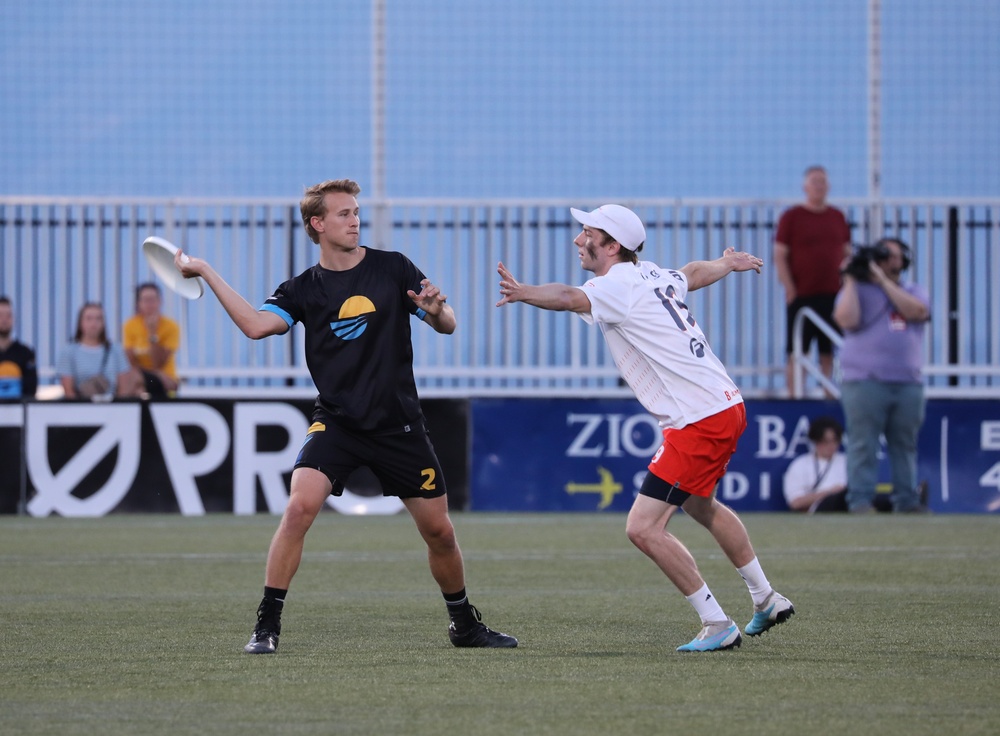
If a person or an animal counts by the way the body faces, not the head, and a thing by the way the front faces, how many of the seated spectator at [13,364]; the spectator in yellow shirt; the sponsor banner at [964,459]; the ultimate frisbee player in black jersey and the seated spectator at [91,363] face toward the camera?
5

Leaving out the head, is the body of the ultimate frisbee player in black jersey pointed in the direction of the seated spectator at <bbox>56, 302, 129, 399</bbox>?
no

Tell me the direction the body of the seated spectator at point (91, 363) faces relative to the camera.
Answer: toward the camera

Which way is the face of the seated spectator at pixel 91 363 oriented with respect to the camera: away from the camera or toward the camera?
toward the camera

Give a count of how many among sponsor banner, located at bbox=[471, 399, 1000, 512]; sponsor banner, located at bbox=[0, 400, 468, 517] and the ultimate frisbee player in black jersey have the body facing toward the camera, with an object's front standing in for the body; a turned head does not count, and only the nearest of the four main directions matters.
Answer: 3

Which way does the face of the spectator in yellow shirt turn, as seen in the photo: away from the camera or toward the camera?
toward the camera

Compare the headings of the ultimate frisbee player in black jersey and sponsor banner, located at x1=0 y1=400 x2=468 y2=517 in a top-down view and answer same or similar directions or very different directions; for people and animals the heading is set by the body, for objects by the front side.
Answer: same or similar directions

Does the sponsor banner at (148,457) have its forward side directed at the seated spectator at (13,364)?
no

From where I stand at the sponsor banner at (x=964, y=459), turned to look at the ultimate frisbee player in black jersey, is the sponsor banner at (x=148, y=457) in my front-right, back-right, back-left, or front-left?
front-right

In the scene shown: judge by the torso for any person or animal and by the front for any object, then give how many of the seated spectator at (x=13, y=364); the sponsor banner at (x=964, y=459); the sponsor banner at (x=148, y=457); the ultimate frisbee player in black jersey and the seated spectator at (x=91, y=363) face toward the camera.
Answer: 5

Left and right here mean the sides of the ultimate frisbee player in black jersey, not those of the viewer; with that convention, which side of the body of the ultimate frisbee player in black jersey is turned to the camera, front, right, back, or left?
front

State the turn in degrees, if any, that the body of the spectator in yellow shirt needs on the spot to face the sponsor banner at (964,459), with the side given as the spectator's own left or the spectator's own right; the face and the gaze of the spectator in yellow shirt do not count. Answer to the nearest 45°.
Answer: approximately 90° to the spectator's own left

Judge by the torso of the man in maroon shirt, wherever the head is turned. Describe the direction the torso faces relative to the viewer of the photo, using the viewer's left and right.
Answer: facing the viewer

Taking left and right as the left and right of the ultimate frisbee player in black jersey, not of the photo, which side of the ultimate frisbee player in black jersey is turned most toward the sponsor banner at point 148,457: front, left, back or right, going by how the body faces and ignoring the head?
back

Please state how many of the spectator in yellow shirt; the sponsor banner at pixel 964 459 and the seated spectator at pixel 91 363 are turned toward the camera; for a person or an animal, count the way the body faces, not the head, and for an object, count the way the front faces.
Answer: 3

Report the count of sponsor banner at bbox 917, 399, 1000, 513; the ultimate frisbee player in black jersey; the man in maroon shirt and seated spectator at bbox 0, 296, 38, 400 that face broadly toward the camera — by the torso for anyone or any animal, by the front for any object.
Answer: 4

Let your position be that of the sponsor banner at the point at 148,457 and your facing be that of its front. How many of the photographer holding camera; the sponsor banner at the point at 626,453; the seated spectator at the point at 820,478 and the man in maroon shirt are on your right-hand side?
0

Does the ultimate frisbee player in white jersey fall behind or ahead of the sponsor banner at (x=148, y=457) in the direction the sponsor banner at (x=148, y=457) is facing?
ahead

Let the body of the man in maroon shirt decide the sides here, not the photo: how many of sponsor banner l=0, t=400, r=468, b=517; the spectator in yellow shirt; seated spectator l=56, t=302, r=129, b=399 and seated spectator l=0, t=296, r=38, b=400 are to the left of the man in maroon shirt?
0
